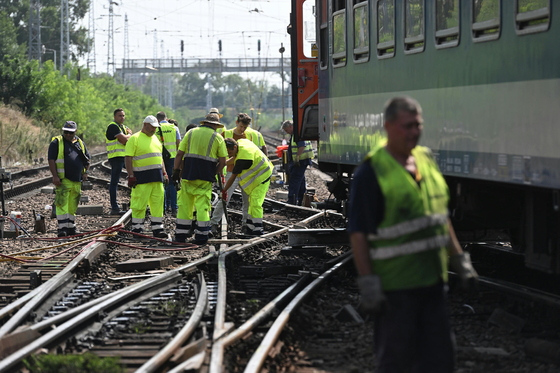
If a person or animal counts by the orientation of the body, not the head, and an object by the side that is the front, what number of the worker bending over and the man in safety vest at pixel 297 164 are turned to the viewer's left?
2

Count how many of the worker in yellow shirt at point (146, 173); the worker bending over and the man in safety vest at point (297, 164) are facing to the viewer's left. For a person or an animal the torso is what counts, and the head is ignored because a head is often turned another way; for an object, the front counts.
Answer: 2

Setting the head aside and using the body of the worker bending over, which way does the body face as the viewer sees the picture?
to the viewer's left

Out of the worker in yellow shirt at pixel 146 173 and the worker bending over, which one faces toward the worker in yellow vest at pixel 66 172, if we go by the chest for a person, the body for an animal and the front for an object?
the worker bending over

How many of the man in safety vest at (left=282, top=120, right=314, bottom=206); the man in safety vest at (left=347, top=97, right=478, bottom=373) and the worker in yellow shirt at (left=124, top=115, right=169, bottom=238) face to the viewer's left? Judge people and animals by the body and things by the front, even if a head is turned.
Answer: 1

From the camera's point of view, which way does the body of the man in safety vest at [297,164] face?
to the viewer's left
